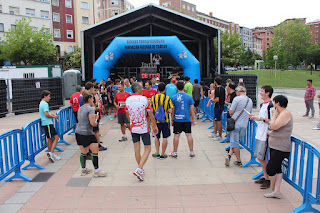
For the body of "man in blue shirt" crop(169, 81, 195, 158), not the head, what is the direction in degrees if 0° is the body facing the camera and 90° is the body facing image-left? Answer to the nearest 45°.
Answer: approximately 180°

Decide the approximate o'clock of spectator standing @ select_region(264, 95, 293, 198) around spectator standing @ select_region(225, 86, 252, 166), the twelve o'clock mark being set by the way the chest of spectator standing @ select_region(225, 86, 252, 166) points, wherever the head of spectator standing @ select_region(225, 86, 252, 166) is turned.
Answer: spectator standing @ select_region(264, 95, 293, 198) is roughly at 7 o'clock from spectator standing @ select_region(225, 86, 252, 166).

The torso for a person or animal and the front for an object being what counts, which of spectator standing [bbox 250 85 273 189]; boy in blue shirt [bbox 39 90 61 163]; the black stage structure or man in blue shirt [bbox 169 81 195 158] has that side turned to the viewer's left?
the spectator standing

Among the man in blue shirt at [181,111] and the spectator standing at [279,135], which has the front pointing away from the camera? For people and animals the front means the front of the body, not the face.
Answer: the man in blue shirt

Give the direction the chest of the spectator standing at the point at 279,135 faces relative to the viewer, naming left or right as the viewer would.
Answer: facing to the left of the viewer

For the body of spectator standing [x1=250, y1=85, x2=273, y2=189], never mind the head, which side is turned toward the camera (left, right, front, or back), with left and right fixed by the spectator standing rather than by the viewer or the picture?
left

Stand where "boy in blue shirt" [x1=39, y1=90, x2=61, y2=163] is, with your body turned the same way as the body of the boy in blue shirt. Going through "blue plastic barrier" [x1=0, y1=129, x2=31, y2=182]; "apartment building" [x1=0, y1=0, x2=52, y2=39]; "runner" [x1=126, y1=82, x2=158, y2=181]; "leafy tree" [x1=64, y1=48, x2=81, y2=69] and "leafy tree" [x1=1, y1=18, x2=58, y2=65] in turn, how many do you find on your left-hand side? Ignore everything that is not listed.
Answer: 3

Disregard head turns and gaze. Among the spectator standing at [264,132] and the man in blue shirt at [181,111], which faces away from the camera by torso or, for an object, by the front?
the man in blue shirt

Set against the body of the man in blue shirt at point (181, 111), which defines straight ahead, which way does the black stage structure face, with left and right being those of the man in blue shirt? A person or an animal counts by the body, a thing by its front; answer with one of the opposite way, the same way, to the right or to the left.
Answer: the opposite way
